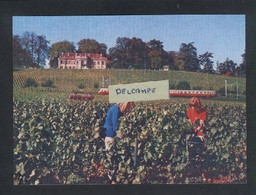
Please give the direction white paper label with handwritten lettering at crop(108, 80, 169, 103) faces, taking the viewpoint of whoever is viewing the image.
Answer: facing the viewer

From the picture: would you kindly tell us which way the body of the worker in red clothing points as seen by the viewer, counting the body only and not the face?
toward the camera

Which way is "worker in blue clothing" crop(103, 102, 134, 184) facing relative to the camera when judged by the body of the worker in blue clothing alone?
to the viewer's right

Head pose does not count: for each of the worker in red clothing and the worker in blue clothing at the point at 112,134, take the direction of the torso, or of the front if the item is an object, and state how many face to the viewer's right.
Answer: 1

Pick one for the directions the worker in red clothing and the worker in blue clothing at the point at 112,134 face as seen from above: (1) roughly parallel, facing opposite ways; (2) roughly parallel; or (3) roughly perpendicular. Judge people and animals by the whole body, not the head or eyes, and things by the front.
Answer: roughly perpendicular
